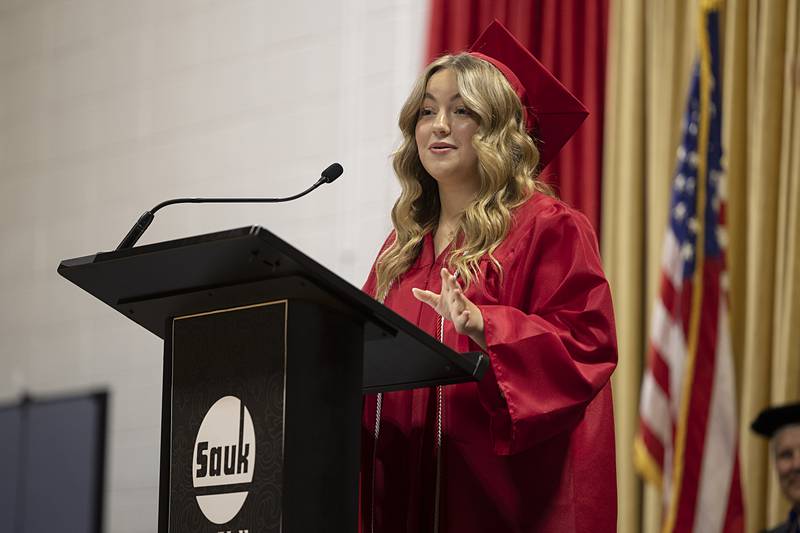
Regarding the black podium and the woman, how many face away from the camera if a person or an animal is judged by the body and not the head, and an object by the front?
0

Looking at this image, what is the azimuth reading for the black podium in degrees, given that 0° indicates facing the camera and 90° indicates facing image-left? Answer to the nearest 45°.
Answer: approximately 45°

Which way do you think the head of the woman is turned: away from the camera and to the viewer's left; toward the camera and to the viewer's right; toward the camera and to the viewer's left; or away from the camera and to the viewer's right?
toward the camera and to the viewer's left
